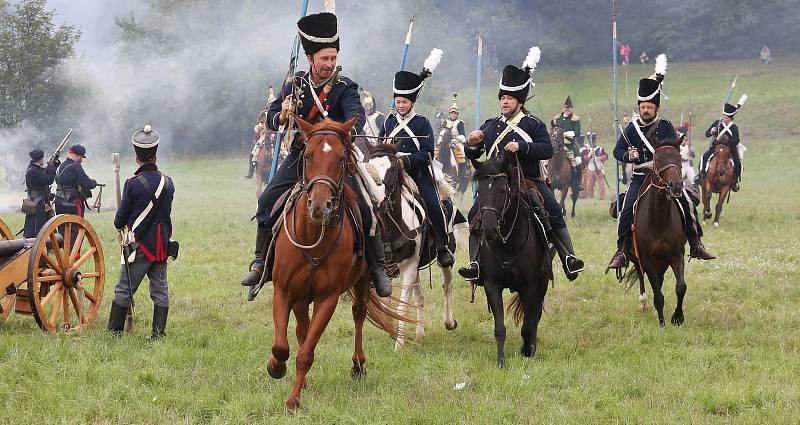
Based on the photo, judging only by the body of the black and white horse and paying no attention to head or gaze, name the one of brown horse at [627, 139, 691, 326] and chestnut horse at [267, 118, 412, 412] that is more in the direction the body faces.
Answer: the chestnut horse

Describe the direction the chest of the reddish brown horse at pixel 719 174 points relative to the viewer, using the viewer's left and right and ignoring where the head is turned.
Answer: facing the viewer

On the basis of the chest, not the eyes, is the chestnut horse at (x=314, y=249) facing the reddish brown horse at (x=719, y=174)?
no

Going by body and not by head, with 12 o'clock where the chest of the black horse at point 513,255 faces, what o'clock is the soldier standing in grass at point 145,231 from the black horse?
The soldier standing in grass is roughly at 3 o'clock from the black horse.

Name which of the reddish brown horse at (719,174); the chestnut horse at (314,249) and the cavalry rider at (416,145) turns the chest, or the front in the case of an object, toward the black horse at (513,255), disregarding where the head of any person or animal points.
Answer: the reddish brown horse at (719,174)

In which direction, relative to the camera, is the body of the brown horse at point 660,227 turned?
toward the camera

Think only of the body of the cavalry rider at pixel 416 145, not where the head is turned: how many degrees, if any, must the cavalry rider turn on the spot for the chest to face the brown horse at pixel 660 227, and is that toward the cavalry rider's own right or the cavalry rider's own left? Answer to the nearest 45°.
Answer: approximately 135° to the cavalry rider's own left

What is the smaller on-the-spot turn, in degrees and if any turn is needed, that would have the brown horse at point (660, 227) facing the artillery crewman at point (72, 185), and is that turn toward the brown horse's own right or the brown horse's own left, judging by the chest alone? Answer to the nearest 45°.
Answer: approximately 90° to the brown horse's own right

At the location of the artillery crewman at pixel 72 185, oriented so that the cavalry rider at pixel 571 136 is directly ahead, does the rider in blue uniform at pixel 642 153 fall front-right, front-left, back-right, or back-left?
front-right

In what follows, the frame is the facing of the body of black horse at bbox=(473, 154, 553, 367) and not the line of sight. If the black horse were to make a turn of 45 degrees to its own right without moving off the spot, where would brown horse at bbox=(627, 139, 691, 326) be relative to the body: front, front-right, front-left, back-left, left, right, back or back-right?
back

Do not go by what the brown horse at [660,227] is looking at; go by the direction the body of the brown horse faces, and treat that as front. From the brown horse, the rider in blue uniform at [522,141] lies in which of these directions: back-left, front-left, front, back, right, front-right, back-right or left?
front-right

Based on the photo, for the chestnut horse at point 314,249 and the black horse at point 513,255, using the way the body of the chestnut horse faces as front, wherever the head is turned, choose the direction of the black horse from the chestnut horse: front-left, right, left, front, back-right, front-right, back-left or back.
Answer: back-left

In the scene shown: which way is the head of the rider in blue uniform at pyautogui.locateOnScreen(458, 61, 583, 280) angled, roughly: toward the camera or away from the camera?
toward the camera

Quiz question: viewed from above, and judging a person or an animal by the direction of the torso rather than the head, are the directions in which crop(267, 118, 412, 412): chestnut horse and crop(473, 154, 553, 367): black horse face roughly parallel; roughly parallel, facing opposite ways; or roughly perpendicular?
roughly parallel

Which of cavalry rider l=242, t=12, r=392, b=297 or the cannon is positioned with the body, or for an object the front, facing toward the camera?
the cavalry rider

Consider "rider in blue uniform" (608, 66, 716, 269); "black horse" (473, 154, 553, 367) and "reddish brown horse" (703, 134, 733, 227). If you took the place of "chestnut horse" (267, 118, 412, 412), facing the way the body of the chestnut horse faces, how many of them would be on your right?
0
